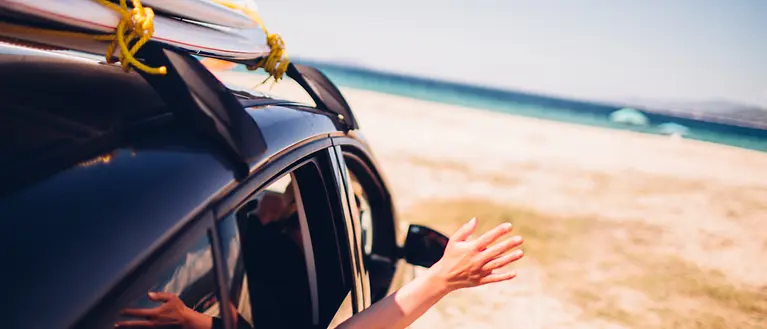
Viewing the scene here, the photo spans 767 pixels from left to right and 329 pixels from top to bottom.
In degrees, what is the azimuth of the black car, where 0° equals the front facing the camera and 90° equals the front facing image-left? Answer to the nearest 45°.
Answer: approximately 225°
